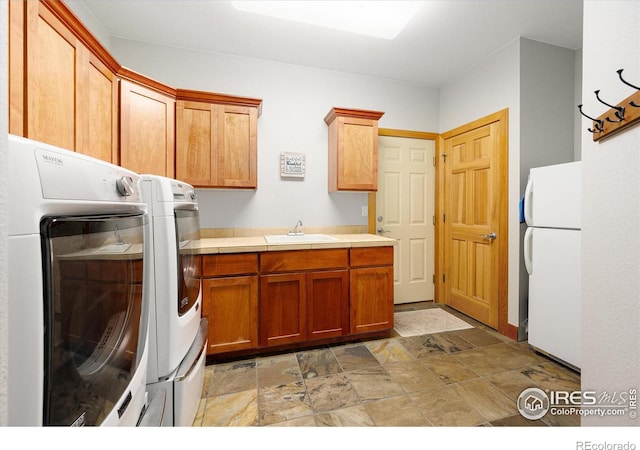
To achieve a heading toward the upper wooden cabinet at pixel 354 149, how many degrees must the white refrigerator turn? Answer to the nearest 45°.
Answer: approximately 45° to its right

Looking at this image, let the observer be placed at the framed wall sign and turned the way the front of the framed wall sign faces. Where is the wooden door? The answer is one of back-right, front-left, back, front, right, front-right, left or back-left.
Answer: left

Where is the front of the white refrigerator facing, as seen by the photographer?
facing the viewer and to the left of the viewer

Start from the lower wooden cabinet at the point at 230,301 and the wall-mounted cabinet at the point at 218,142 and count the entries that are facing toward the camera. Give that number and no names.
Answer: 2

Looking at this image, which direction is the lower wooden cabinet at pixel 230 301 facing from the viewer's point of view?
toward the camera

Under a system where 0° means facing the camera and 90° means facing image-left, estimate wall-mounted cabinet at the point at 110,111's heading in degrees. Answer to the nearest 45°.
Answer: approximately 315°

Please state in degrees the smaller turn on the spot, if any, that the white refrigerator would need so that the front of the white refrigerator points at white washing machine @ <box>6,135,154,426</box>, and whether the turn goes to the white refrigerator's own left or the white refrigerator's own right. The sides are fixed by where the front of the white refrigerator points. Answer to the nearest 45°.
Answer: approximately 45° to the white refrigerator's own left

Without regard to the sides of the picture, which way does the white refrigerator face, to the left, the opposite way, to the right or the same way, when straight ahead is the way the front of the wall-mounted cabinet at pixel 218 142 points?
to the right

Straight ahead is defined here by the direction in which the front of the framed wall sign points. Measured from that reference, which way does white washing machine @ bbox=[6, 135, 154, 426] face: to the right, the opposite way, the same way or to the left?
to the left

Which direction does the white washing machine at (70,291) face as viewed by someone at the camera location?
facing the viewer and to the right of the viewer

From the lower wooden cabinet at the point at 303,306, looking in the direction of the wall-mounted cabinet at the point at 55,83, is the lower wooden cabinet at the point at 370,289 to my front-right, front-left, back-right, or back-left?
back-left
